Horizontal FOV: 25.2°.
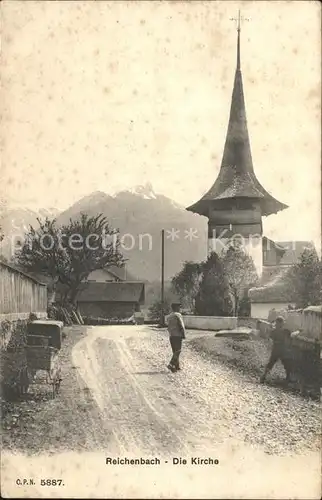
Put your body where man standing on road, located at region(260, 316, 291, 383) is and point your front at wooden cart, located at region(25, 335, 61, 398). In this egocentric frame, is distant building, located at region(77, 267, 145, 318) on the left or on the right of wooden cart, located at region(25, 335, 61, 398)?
right

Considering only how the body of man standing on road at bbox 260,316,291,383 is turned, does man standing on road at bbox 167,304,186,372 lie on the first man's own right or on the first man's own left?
on the first man's own right

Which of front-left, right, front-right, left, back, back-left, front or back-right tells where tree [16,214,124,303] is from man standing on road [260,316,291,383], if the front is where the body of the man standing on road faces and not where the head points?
right

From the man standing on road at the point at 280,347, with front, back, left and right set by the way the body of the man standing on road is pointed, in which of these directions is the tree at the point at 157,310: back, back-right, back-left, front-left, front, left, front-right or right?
back-right

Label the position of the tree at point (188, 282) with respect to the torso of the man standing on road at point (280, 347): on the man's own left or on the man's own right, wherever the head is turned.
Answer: on the man's own right
